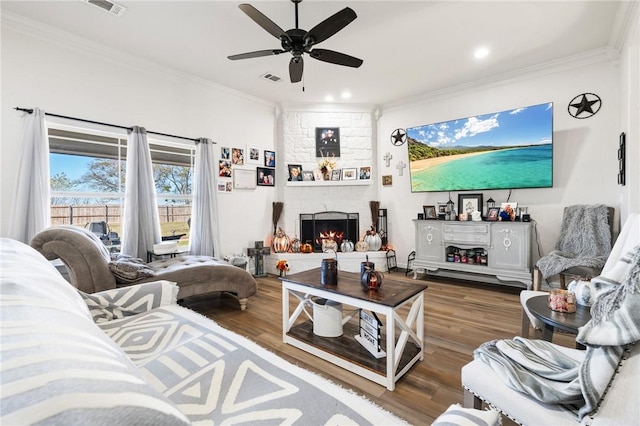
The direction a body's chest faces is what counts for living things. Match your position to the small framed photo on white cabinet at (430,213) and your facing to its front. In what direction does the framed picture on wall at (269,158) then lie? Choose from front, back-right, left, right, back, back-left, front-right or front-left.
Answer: front-right

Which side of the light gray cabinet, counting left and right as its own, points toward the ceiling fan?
front

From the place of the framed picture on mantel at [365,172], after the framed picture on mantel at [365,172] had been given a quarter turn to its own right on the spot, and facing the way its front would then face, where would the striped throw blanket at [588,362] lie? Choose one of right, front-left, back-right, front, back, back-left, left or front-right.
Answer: left

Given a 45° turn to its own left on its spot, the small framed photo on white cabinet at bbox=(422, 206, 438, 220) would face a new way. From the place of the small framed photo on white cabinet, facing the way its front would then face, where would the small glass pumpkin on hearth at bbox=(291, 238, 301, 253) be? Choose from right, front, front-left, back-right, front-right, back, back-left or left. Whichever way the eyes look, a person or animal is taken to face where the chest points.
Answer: right

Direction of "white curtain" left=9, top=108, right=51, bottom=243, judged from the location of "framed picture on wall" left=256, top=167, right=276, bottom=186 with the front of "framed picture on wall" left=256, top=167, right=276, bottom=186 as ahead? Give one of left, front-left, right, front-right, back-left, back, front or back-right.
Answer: right

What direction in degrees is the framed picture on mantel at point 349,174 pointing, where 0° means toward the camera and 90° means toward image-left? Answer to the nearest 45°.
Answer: approximately 0°

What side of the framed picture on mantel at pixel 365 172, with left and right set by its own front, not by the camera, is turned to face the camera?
front

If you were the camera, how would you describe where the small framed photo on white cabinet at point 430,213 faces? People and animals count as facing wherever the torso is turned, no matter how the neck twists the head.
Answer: facing the viewer and to the left of the viewer

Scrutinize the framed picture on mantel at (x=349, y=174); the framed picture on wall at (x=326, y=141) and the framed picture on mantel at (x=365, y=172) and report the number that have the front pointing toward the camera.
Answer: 3

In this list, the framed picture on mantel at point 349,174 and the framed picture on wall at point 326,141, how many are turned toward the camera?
2

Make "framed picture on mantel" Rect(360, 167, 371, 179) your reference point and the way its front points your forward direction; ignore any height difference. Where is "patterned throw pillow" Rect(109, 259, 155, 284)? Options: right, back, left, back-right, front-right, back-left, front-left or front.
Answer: front-right

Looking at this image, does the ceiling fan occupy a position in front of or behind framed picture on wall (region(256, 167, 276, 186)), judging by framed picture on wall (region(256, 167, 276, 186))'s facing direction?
in front

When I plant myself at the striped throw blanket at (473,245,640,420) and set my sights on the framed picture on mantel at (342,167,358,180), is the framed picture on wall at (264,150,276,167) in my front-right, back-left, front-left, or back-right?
front-left

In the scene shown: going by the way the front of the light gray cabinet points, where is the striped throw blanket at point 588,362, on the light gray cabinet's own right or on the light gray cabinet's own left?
on the light gray cabinet's own left
